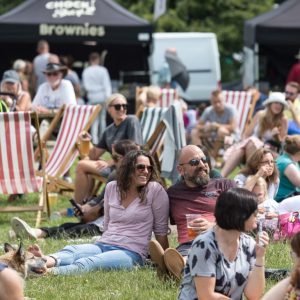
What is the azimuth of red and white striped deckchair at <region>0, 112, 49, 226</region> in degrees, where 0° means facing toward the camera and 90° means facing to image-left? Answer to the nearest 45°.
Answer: approximately 0°

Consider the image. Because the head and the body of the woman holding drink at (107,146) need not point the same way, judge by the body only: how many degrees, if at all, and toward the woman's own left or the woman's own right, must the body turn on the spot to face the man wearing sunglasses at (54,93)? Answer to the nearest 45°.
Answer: approximately 135° to the woman's own right

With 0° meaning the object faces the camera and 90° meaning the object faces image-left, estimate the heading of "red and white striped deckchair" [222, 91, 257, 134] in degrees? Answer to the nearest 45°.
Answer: approximately 45°

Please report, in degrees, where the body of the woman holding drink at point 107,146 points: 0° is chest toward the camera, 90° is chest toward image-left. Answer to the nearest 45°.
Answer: approximately 45°

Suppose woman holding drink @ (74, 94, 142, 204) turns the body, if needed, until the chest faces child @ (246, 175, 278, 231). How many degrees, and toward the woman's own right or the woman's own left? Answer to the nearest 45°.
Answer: approximately 90° to the woman's own left

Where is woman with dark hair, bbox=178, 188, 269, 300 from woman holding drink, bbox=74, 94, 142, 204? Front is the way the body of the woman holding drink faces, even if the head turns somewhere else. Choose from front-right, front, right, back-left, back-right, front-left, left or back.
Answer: front-left

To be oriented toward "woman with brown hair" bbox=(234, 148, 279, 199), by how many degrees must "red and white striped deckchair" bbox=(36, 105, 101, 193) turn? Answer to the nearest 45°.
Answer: approximately 90° to its left
